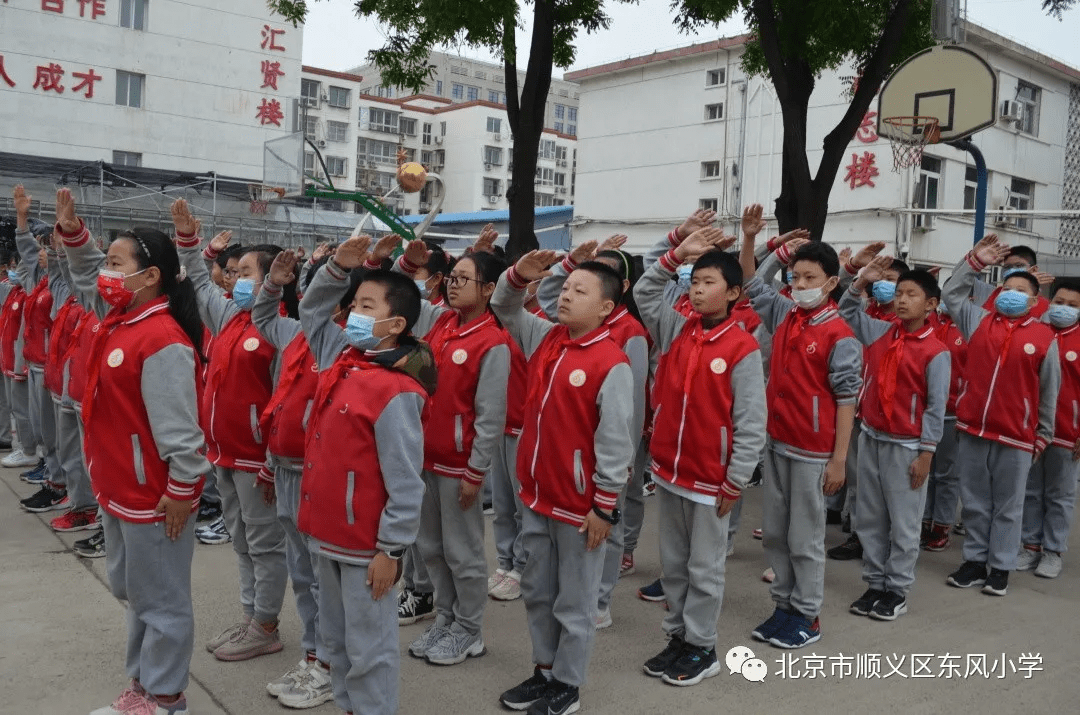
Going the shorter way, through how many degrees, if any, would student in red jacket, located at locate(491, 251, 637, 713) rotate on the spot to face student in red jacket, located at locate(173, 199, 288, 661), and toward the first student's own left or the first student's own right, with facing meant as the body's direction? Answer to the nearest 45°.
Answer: approximately 45° to the first student's own right

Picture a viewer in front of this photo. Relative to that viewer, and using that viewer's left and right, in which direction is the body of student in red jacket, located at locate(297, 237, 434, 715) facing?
facing the viewer and to the left of the viewer

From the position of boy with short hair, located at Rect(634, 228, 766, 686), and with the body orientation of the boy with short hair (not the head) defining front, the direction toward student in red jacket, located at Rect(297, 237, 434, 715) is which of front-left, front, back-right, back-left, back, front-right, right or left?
front

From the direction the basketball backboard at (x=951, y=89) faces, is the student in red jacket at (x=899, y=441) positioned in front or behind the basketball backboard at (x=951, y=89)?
in front

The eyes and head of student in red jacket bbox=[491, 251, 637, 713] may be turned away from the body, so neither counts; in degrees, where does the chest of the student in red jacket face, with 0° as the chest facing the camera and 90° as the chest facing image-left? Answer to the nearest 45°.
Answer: approximately 45°

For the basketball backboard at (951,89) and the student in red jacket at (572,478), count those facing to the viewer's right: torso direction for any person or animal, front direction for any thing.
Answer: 0

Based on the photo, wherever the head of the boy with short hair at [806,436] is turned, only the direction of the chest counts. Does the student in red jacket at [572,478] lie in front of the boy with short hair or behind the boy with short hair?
in front

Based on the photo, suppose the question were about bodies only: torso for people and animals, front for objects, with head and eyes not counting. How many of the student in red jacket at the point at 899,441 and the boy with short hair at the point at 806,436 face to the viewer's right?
0

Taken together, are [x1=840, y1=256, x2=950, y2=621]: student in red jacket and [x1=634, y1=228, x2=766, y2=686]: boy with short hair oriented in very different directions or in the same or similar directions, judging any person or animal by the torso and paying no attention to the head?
same or similar directions

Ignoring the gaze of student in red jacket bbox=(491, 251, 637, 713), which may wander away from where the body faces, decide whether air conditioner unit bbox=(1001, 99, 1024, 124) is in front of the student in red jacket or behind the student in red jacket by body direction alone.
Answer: behind

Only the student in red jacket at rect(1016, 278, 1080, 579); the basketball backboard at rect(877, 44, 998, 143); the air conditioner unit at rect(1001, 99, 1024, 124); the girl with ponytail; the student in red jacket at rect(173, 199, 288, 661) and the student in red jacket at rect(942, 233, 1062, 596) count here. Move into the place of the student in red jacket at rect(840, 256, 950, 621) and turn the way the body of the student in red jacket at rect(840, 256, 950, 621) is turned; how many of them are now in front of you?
2

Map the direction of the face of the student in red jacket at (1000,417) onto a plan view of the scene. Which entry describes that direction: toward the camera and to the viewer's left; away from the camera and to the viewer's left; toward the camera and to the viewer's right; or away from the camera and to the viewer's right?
toward the camera and to the viewer's left

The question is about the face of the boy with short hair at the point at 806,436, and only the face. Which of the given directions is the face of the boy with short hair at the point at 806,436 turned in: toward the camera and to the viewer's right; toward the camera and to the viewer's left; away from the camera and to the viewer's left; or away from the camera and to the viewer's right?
toward the camera and to the viewer's left

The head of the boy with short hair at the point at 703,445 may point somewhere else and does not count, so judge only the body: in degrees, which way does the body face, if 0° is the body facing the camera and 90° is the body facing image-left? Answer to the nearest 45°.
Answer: approximately 45°

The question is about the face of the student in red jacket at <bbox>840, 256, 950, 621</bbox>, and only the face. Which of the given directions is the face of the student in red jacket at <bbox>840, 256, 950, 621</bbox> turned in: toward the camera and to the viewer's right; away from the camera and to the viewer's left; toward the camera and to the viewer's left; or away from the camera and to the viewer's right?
toward the camera and to the viewer's left
